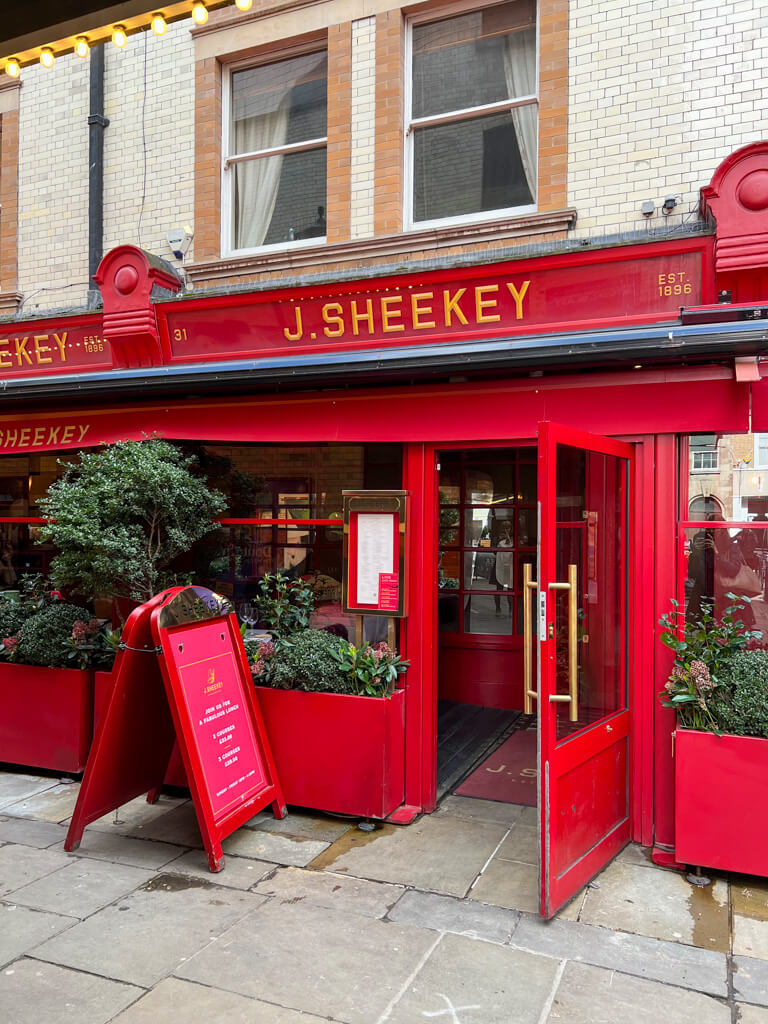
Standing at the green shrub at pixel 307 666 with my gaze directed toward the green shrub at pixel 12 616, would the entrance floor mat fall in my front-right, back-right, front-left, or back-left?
back-right

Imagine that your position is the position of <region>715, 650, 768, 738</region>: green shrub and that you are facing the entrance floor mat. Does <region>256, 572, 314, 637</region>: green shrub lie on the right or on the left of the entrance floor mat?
left

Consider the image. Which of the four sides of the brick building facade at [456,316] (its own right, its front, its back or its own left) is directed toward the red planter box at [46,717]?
right

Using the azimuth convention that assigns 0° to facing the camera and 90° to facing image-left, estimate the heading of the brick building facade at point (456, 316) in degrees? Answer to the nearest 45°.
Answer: approximately 0°
